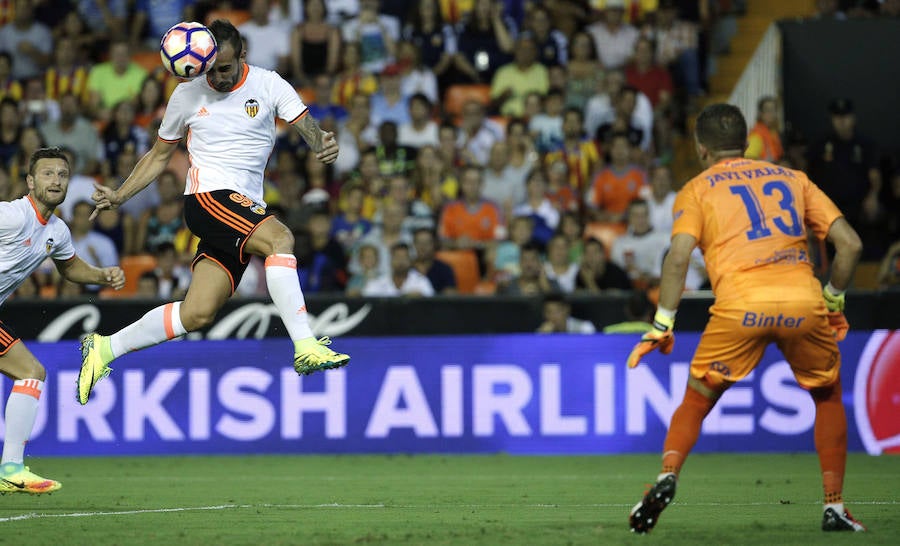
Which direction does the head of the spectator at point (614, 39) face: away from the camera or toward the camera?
toward the camera

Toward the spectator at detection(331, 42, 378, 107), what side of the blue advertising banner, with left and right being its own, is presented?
back

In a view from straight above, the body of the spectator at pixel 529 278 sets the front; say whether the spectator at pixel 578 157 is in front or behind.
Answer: behind

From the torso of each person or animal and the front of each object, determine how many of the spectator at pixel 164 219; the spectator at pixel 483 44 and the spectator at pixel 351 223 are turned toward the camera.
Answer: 3

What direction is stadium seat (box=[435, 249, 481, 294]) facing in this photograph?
toward the camera

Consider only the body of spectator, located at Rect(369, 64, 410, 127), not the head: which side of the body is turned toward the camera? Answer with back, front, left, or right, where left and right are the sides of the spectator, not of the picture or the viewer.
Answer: front

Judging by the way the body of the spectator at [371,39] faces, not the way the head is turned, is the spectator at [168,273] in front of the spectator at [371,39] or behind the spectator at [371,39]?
in front

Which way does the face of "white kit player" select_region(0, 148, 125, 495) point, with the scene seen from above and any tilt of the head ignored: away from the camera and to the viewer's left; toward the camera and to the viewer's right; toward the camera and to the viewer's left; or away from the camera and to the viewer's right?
toward the camera and to the viewer's right

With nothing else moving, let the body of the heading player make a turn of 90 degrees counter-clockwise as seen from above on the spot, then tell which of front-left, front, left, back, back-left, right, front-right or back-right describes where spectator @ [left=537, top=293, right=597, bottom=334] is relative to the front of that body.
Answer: front

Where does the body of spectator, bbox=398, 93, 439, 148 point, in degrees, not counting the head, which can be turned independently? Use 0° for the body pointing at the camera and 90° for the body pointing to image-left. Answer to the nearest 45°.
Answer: approximately 0°

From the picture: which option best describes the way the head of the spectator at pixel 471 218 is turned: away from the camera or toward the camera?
toward the camera

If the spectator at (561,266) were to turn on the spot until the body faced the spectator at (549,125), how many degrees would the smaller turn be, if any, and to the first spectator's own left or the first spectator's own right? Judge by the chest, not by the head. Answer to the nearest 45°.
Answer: approximately 180°
